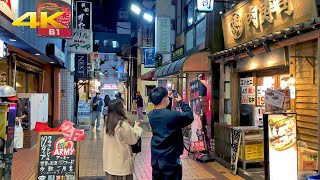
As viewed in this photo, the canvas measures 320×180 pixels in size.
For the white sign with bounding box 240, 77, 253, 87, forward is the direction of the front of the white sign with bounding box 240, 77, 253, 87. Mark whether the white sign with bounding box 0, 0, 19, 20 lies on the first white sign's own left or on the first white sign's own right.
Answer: on the first white sign's own right

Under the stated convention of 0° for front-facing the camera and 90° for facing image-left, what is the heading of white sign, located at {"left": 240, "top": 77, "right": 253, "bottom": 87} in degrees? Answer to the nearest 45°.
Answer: approximately 0°

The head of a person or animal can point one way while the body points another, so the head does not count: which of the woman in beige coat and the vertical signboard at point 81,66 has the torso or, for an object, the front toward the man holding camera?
the vertical signboard

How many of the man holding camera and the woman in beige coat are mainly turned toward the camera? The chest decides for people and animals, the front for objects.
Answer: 0

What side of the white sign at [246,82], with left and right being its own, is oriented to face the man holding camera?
front

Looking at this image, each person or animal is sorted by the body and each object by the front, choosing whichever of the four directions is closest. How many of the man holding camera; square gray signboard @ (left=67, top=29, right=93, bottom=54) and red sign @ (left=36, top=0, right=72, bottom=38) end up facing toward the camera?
2

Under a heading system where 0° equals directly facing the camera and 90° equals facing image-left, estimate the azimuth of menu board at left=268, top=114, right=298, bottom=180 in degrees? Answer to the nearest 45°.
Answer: approximately 0°

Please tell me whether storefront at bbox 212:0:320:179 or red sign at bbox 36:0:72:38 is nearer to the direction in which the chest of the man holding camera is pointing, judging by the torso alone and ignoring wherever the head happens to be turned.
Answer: the storefront

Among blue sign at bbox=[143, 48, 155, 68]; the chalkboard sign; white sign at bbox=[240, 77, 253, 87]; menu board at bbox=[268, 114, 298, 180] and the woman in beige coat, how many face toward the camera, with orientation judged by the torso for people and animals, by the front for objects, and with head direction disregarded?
4

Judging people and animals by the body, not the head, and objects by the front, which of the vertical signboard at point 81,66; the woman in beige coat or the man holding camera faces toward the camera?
the vertical signboard
